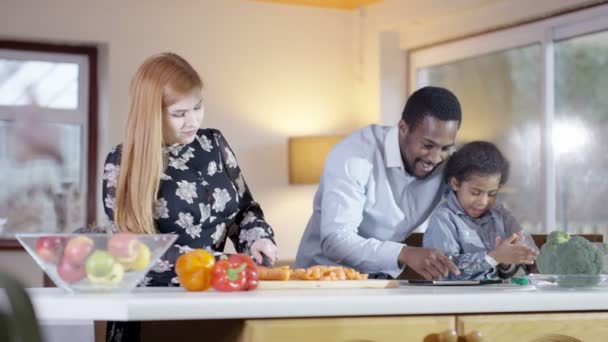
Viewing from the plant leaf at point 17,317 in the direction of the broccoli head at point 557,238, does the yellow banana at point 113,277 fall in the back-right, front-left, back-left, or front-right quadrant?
front-left

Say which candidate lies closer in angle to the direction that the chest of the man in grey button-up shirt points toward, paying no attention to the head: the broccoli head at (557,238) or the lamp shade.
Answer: the broccoli head

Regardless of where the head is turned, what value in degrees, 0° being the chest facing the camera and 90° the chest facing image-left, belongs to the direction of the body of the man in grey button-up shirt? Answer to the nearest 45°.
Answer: approximately 315°

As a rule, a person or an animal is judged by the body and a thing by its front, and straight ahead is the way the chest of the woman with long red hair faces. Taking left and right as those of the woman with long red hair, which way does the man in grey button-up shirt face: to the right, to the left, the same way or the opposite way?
the same way

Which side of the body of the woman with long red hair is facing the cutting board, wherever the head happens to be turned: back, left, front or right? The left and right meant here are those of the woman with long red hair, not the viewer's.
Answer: front

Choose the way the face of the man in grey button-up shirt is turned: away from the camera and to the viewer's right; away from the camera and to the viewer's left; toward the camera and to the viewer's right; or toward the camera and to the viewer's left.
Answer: toward the camera and to the viewer's right

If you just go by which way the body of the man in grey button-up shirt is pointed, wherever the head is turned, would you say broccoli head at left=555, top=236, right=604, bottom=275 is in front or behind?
in front

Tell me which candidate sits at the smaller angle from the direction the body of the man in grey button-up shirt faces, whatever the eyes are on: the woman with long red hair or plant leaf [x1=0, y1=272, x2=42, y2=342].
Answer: the plant leaf

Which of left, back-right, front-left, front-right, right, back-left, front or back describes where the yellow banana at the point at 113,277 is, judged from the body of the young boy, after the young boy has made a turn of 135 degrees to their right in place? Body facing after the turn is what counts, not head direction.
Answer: front-left

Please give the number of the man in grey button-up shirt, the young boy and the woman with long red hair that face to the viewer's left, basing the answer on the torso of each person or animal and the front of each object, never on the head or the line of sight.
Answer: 0

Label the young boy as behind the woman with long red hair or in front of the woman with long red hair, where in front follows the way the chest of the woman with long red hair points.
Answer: in front

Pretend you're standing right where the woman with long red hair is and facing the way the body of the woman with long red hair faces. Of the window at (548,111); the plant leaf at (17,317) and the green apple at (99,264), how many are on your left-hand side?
1

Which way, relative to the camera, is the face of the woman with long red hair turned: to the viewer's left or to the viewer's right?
to the viewer's right

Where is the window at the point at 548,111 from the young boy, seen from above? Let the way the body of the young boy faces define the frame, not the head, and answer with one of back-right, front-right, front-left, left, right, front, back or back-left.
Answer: back-left

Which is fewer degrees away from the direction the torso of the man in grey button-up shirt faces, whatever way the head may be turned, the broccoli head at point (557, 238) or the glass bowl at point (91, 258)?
the broccoli head

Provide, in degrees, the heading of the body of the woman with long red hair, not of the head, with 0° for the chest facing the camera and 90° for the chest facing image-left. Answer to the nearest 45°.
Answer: approximately 315°

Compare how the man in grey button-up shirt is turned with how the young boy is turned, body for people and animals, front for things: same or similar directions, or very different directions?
same or similar directions

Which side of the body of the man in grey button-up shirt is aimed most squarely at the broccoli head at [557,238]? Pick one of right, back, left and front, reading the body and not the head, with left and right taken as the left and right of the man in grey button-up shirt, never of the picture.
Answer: front

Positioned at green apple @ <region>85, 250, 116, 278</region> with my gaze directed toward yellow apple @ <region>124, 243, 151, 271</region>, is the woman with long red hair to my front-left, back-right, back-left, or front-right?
front-left
